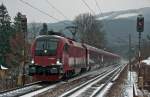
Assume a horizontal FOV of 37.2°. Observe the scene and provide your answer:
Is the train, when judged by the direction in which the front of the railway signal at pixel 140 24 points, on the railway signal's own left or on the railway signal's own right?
on the railway signal's own right

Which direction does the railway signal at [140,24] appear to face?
toward the camera
